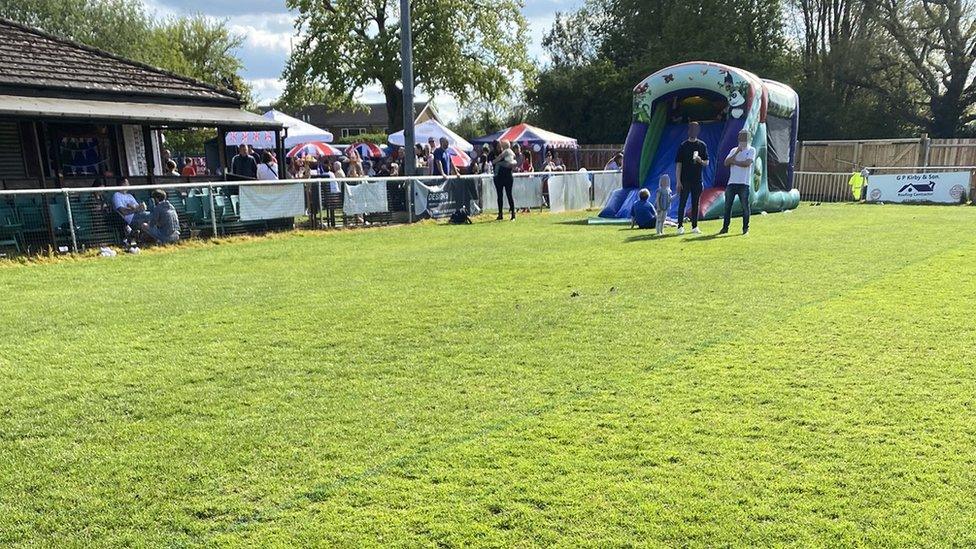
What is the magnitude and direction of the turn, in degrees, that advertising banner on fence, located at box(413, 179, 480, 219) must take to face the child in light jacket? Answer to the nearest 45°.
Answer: approximately 45° to its left

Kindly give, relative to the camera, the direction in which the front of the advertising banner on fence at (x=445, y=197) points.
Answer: facing the viewer

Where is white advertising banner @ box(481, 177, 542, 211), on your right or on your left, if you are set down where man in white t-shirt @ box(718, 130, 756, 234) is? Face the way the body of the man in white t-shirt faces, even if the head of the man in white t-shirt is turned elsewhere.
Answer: on your right

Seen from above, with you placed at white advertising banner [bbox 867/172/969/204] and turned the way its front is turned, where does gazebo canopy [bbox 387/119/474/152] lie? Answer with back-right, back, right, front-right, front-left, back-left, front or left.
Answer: right

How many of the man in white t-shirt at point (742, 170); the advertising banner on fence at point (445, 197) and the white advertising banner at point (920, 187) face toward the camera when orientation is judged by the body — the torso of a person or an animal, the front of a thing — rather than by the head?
3

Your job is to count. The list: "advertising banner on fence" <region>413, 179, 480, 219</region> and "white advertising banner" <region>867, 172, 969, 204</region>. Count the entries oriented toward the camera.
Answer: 2

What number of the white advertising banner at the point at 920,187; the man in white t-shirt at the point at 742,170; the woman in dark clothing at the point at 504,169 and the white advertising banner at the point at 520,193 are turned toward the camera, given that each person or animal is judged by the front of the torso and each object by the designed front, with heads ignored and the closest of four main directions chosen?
4

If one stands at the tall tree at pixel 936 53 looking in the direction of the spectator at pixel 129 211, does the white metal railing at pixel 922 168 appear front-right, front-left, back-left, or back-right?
front-left

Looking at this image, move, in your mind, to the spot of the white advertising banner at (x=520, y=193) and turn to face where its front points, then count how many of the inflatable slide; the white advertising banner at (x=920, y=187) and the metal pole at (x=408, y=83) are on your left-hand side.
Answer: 2

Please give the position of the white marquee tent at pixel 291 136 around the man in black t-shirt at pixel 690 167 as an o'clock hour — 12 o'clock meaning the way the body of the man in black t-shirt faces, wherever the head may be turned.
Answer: The white marquee tent is roughly at 4 o'clock from the man in black t-shirt.

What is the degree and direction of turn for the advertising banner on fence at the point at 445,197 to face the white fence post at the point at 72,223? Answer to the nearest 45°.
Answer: approximately 45° to its right

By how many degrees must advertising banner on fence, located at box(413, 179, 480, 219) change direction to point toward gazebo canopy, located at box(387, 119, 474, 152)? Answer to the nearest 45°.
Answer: approximately 180°

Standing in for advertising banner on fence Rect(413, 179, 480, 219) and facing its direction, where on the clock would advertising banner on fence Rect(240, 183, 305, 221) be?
advertising banner on fence Rect(240, 183, 305, 221) is roughly at 2 o'clock from advertising banner on fence Rect(413, 179, 480, 219).

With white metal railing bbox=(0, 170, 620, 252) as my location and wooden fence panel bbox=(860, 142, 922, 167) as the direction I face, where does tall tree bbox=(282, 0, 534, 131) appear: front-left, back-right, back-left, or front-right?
front-left

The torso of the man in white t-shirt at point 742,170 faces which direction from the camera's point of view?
toward the camera

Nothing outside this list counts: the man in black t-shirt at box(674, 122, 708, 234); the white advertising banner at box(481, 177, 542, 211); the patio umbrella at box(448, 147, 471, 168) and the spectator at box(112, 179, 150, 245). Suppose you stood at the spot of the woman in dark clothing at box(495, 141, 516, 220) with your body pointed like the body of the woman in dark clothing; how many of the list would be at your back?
2

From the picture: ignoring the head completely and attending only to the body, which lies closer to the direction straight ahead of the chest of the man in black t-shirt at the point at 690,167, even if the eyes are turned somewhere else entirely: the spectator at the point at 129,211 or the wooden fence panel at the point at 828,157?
the spectator

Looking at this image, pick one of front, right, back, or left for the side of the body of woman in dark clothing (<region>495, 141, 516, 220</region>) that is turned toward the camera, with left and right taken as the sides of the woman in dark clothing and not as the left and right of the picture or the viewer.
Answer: front
